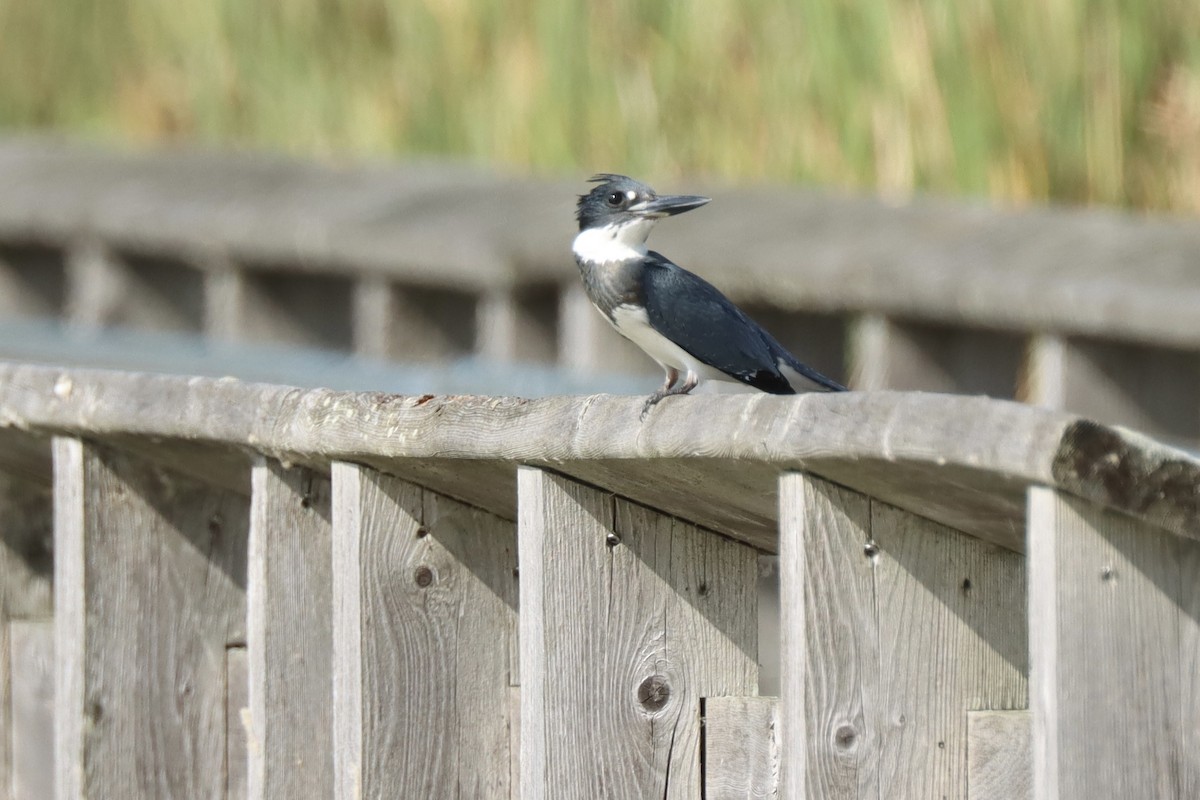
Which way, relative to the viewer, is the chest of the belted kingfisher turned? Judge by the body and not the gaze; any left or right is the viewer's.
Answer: facing to the left of the viewer
